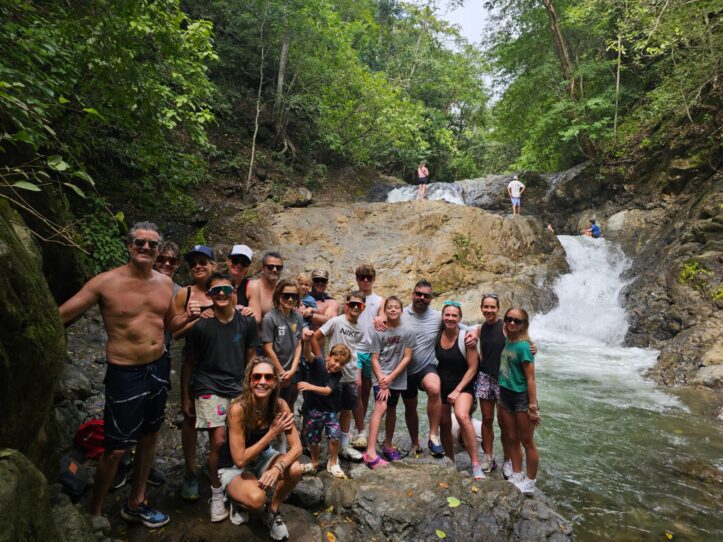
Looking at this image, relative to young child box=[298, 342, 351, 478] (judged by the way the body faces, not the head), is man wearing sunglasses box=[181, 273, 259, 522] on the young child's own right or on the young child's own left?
on the young child's own right

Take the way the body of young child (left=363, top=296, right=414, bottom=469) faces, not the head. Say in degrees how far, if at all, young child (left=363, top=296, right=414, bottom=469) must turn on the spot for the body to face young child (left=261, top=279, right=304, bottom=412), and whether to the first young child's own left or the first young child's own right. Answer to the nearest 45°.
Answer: approximately 45° to the first young child's own right

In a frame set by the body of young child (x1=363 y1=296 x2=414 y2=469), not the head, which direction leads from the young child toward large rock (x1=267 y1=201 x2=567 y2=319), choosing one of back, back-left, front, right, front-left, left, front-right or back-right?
back

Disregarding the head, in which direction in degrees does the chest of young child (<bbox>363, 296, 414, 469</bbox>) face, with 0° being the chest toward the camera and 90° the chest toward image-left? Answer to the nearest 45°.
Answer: approximately 0°
